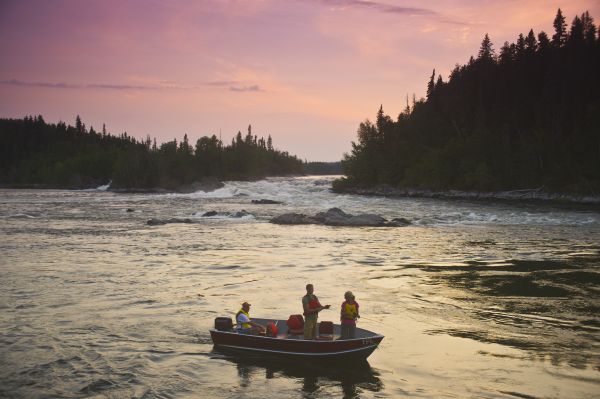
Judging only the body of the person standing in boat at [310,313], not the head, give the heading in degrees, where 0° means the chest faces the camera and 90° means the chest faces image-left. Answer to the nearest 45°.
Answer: approximately 315°

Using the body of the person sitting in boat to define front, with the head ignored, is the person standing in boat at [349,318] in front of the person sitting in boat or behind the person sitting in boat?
in front

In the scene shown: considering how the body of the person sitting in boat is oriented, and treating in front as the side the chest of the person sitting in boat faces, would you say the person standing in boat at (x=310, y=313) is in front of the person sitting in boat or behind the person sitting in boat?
in front

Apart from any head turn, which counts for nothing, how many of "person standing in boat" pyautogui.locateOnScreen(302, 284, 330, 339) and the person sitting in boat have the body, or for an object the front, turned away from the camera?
0

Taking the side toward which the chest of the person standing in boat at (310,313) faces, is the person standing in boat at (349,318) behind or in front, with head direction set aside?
in front

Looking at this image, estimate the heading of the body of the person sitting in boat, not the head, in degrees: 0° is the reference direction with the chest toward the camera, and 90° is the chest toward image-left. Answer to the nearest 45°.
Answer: approximately 270°

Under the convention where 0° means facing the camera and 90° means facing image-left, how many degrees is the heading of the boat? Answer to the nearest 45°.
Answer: approximately 270°

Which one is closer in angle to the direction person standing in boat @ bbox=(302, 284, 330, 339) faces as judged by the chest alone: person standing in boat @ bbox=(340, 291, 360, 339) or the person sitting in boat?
the person standing in boat

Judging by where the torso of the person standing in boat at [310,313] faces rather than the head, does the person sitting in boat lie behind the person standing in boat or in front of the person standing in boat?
behind
